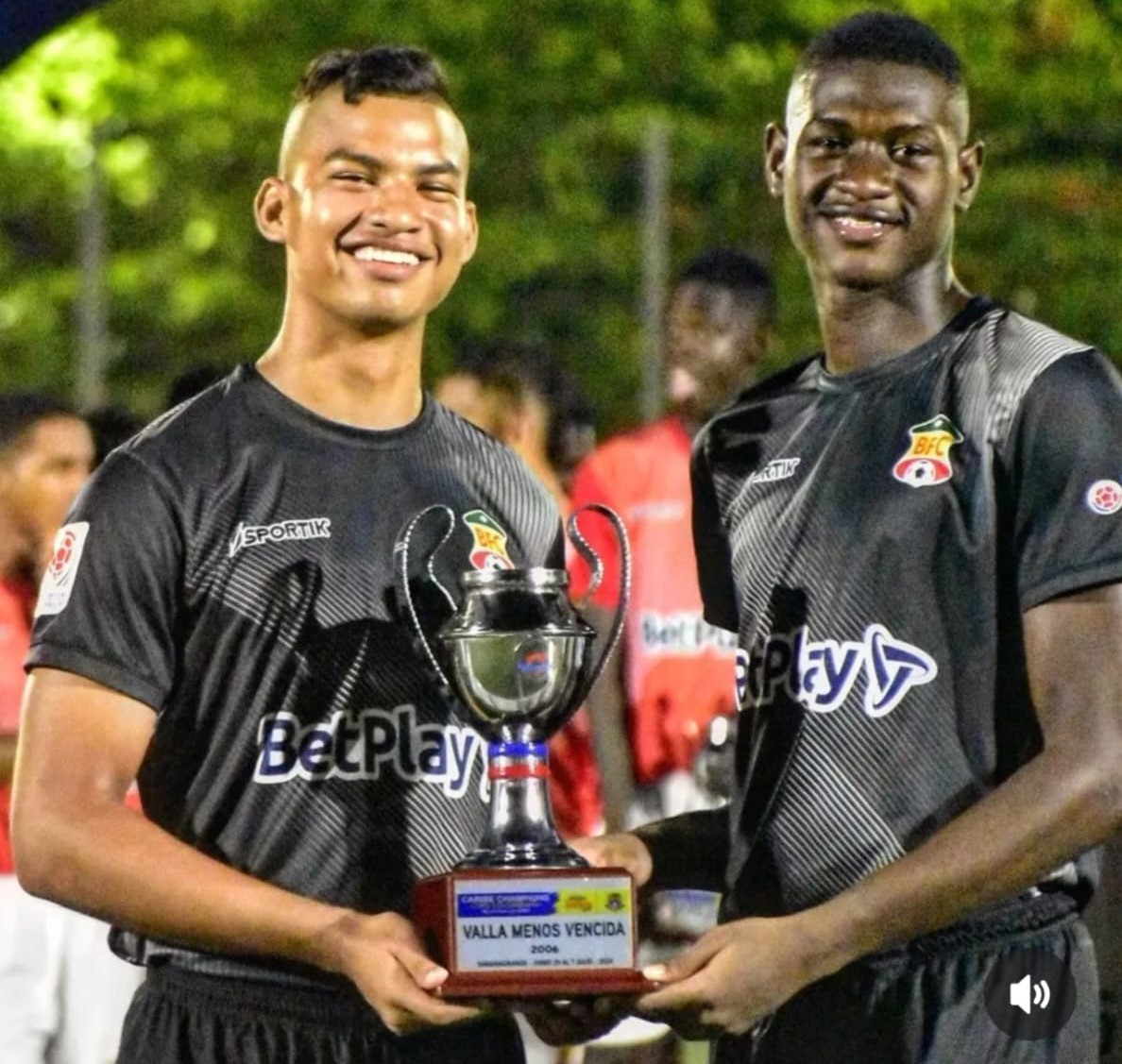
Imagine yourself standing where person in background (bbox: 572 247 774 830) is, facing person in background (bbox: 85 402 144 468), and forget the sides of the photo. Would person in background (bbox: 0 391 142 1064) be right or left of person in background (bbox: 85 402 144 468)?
left

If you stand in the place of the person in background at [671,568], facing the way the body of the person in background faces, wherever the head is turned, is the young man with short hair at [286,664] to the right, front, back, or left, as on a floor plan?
front

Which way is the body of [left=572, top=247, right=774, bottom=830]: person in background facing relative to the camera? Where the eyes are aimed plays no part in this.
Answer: toward the camera

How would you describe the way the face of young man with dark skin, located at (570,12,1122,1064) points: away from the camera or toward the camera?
toward the camera

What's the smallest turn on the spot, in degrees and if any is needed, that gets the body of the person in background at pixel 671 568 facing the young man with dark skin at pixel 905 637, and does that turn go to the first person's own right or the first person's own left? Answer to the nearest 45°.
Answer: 0° — they already face them

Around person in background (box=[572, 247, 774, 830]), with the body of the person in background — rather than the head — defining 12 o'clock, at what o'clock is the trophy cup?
The trophy cup is roughly at 12 o'clock from the person in background.

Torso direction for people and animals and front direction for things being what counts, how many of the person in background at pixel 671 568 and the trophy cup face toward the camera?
2

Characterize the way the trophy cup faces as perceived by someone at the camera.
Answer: facing the viewer

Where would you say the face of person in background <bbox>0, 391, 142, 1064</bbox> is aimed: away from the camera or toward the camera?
toward the camera

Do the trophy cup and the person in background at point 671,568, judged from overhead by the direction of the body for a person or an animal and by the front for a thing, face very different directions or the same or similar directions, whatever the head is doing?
same or similar directions

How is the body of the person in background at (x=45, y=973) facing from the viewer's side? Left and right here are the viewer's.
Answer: facing the viewer and to the right of the viewer
